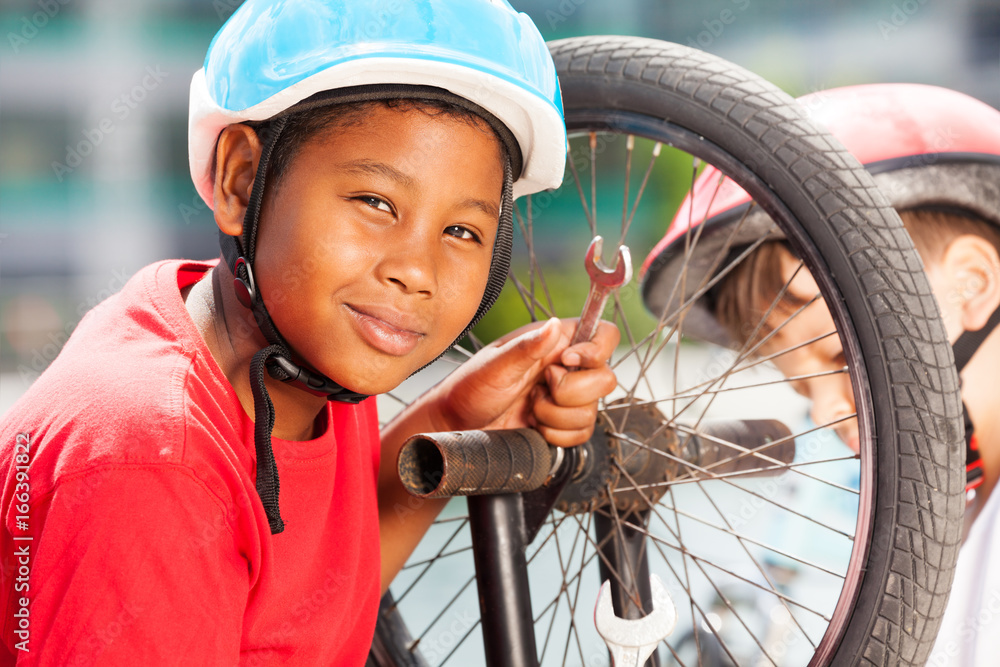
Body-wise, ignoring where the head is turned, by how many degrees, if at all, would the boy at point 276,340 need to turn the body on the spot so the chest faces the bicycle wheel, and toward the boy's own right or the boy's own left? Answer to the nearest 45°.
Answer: approximately 45° to the boy's own left

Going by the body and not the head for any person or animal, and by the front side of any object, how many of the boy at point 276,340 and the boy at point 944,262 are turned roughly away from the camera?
0

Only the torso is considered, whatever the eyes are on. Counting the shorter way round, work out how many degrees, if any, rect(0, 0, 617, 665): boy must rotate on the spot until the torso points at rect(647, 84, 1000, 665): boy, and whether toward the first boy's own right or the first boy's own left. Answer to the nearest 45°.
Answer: approximately 90° to the first boy's own left

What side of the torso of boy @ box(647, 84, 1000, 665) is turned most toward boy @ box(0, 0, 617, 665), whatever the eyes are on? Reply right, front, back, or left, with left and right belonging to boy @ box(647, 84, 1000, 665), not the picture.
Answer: front

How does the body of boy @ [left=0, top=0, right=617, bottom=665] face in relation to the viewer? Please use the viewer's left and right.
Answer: facing the viewer and to the right of the viewer
